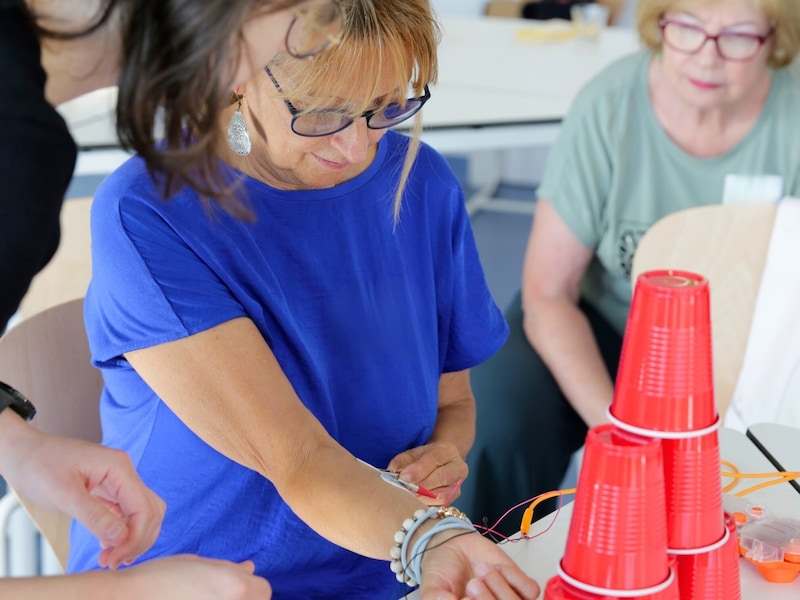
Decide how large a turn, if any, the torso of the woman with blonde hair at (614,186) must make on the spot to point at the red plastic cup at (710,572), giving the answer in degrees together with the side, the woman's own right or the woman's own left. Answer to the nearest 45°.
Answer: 0° — they already face it

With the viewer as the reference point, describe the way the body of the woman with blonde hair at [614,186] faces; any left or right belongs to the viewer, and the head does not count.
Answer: facing the viewer

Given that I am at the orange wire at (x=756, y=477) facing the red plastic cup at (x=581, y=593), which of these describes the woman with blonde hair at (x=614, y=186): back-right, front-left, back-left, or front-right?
back-right

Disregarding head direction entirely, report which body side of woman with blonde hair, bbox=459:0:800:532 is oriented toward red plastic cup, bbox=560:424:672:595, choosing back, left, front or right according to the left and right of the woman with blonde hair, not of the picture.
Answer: front

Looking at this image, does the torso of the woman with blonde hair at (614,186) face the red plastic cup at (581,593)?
yes

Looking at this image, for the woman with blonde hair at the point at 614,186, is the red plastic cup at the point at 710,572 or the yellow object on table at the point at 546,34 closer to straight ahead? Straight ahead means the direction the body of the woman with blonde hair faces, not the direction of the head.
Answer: the red plastic cup

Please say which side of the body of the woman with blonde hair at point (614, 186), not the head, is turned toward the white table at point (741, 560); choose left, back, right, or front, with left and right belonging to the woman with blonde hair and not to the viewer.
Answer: front

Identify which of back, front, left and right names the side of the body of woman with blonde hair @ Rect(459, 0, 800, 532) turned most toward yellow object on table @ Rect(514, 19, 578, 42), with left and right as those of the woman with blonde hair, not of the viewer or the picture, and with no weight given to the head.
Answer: back

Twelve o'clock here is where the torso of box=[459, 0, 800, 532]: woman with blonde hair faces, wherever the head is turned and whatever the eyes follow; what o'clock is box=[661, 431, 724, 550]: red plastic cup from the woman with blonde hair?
The red plastic cup is roughly at 12 o'clock from the woman with blonde hair.

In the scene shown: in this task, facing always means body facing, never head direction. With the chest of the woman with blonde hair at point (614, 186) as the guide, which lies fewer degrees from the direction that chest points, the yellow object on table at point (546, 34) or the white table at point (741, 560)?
the white table
